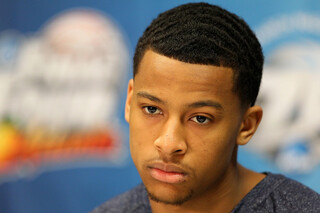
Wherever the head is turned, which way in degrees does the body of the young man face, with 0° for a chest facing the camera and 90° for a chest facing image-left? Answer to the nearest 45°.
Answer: approximately 45°
